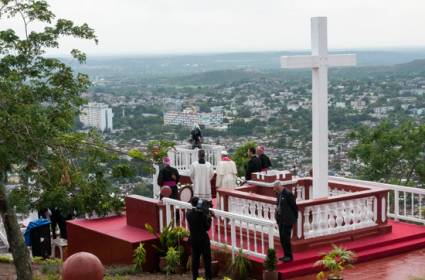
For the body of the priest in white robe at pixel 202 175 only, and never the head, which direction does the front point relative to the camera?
away from the camera

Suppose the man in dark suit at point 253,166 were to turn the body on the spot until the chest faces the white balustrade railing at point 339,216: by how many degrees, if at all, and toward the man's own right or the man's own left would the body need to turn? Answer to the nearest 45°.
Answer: approximately 135° to the man's own left

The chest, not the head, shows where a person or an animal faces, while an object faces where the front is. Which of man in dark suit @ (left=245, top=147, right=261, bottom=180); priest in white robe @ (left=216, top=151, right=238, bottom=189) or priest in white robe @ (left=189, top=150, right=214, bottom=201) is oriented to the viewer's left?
the man in dark suit

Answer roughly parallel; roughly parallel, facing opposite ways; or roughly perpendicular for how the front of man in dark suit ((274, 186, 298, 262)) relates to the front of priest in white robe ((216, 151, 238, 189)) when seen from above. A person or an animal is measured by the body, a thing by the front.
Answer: roughly perpendicular

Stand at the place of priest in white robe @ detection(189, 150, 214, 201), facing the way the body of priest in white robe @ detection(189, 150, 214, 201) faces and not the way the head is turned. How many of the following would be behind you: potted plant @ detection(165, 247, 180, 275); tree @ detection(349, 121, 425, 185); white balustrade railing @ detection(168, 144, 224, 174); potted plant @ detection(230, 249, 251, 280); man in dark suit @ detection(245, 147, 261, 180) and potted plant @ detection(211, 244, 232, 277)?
3

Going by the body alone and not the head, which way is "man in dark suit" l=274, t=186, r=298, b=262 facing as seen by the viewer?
to the viewer's left

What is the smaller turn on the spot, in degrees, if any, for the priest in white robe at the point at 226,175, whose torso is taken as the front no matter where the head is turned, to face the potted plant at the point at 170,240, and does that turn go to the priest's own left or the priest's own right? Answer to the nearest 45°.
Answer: approximately 180°

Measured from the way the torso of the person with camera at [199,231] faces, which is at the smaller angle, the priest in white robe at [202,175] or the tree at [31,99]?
the priest in white robe

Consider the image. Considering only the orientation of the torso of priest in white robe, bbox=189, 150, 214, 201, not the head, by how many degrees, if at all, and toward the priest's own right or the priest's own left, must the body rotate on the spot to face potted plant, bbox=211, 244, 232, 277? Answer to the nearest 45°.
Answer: approximately 180°

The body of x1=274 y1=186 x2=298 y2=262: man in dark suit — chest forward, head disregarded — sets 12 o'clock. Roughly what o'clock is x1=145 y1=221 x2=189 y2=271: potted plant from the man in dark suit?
The potted plant is roughly at 1 o'clock from the man in dark suit.
